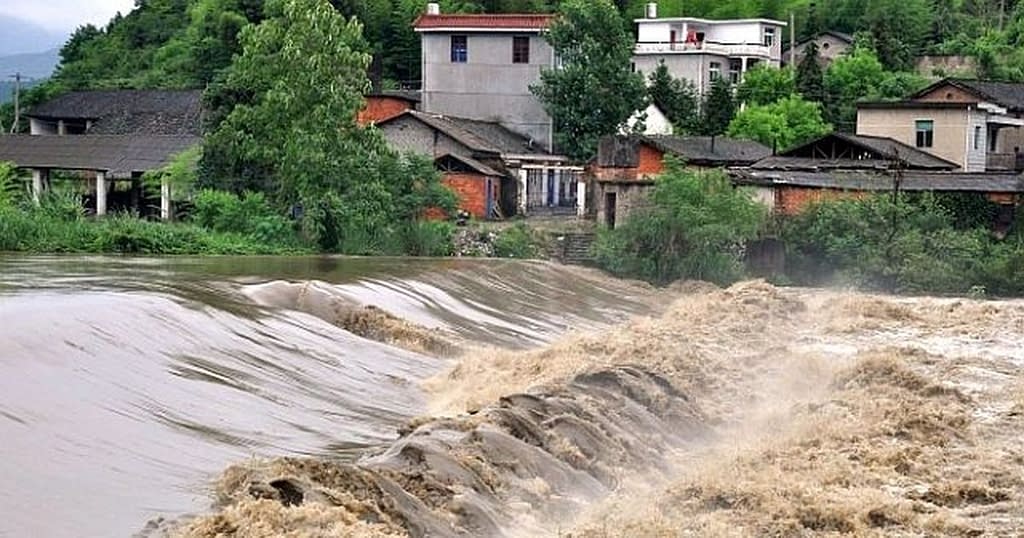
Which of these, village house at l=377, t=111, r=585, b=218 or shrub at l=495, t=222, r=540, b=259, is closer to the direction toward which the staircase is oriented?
the shrub

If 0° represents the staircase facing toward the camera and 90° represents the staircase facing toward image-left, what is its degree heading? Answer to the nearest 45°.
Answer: approximately 0°

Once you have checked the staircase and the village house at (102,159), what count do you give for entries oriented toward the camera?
2

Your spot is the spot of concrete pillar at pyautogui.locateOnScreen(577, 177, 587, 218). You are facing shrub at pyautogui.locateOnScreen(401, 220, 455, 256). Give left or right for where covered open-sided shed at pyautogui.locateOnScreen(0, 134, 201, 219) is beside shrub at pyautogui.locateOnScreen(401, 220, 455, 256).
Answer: right

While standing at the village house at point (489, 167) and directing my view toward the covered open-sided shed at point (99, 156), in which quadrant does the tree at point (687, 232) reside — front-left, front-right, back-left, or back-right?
back-left

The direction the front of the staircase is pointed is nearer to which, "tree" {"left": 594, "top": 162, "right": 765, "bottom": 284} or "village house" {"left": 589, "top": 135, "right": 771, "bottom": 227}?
the tree

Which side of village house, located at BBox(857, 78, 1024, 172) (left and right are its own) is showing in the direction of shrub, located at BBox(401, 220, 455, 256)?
right

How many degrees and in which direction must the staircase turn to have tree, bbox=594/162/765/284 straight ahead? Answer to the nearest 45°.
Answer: approximately 45° to its left

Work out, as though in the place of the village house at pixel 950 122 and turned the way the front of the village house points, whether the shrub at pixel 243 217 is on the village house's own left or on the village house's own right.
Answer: on the village house's own right

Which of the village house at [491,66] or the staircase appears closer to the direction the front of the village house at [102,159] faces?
the staircase
